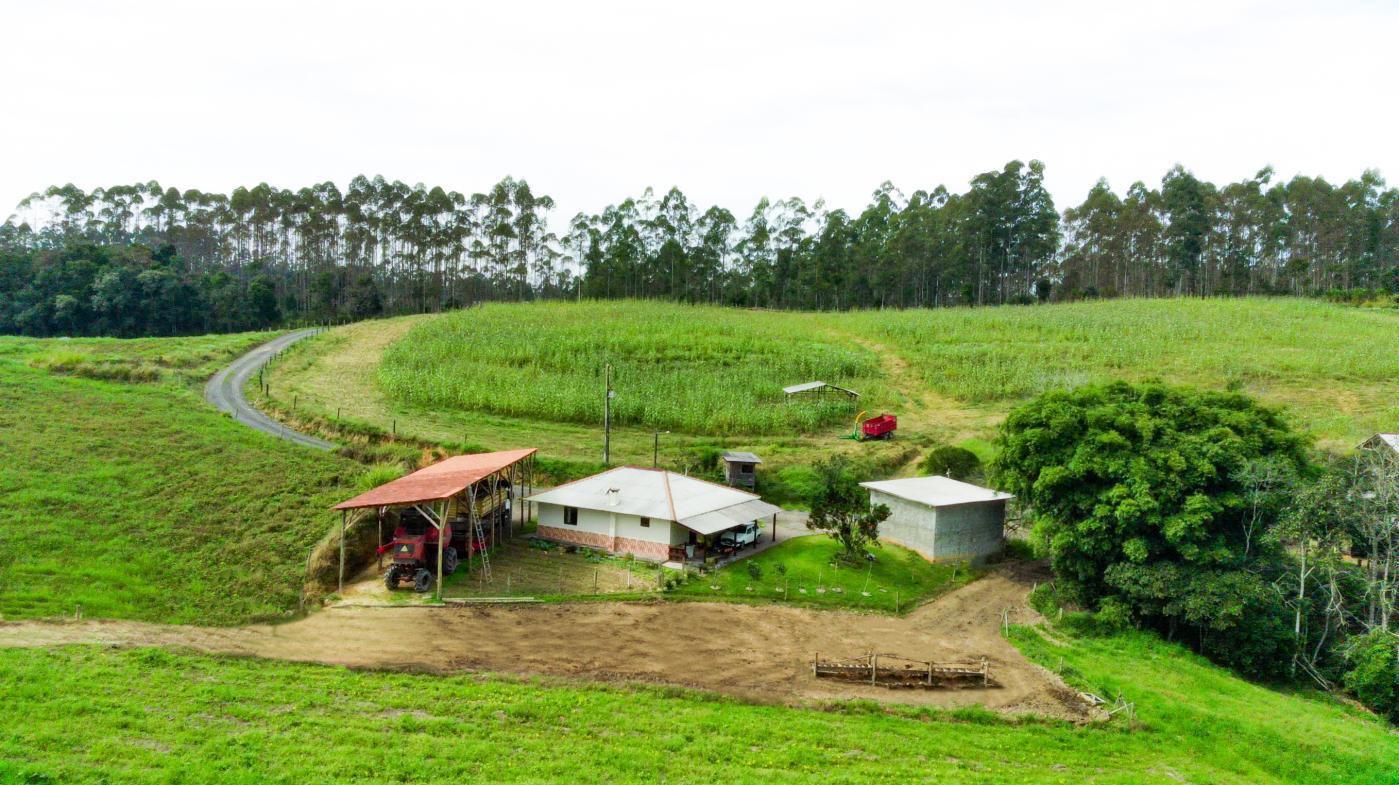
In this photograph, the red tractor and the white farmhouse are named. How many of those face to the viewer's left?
0
